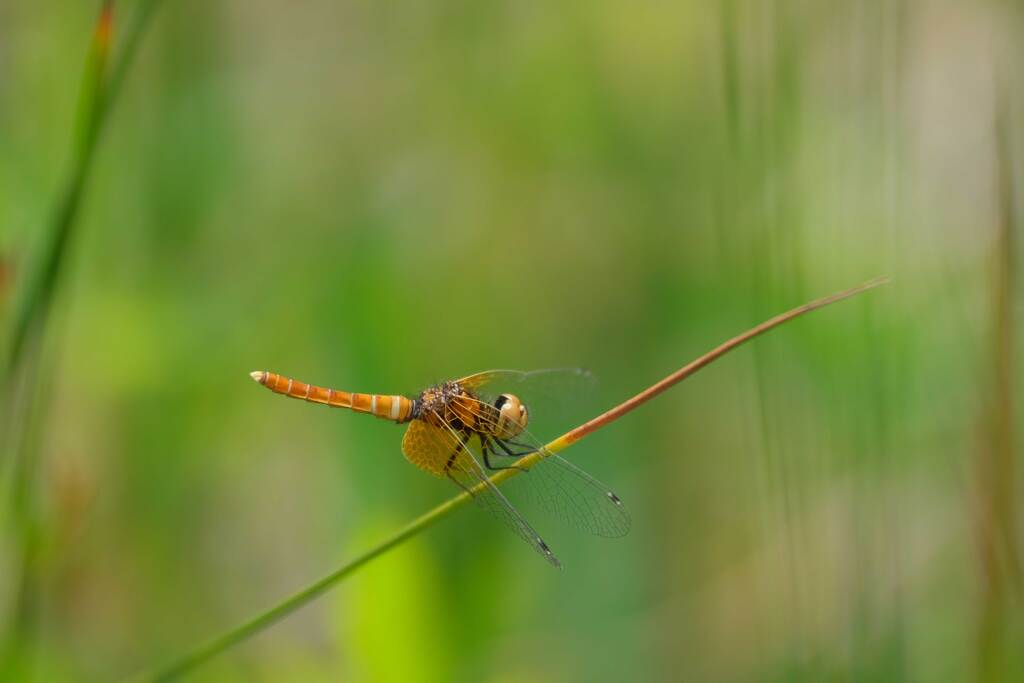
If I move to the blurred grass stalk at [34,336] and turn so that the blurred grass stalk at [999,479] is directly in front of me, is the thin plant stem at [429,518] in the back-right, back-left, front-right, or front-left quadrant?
front-right

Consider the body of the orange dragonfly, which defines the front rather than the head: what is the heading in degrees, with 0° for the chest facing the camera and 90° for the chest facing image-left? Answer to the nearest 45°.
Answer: approximately 270°

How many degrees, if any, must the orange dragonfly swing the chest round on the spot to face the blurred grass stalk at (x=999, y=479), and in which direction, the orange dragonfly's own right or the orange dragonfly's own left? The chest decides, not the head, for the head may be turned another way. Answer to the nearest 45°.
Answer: approximately 45° to the orange dragonfly's own left

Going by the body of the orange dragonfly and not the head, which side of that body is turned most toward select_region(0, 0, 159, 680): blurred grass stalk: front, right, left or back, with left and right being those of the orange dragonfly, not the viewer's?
back
